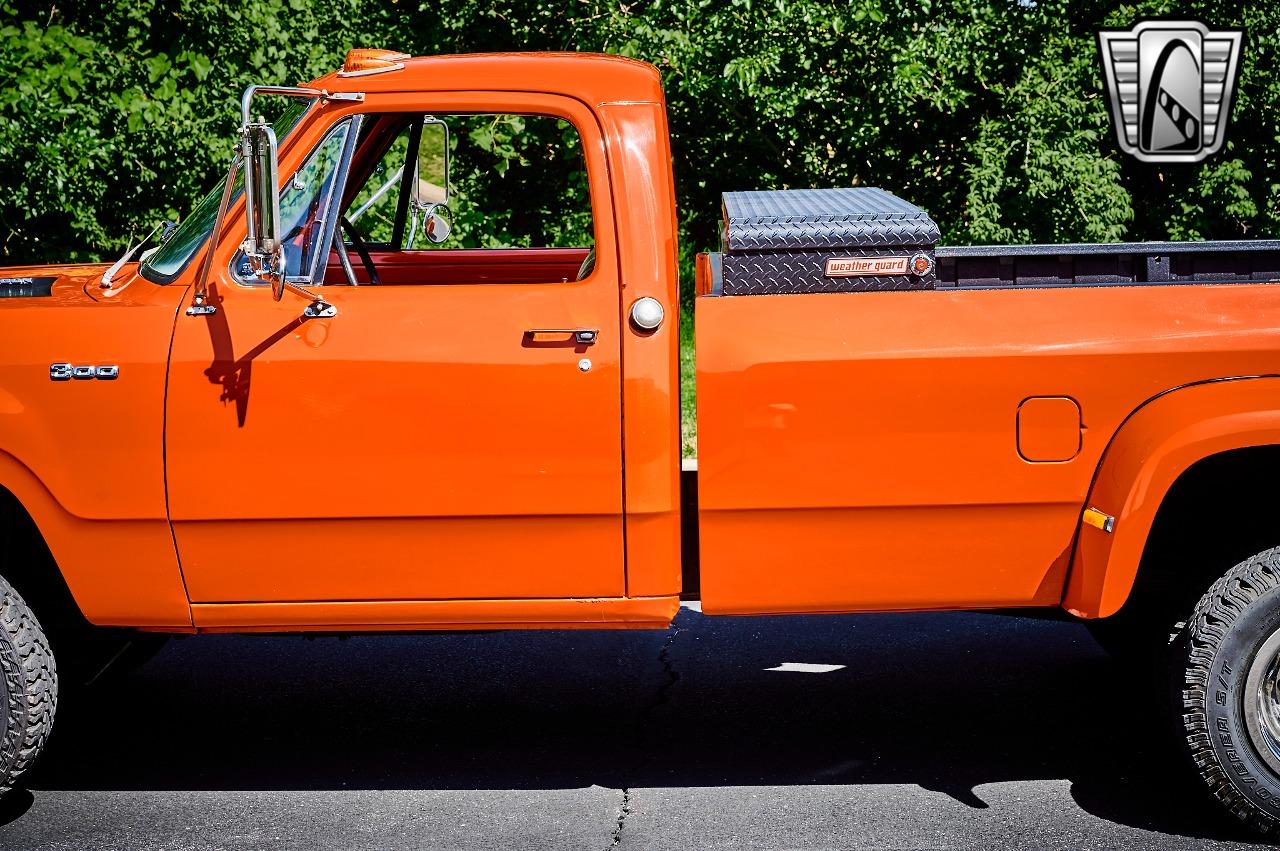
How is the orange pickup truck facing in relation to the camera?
to the viewer's left
